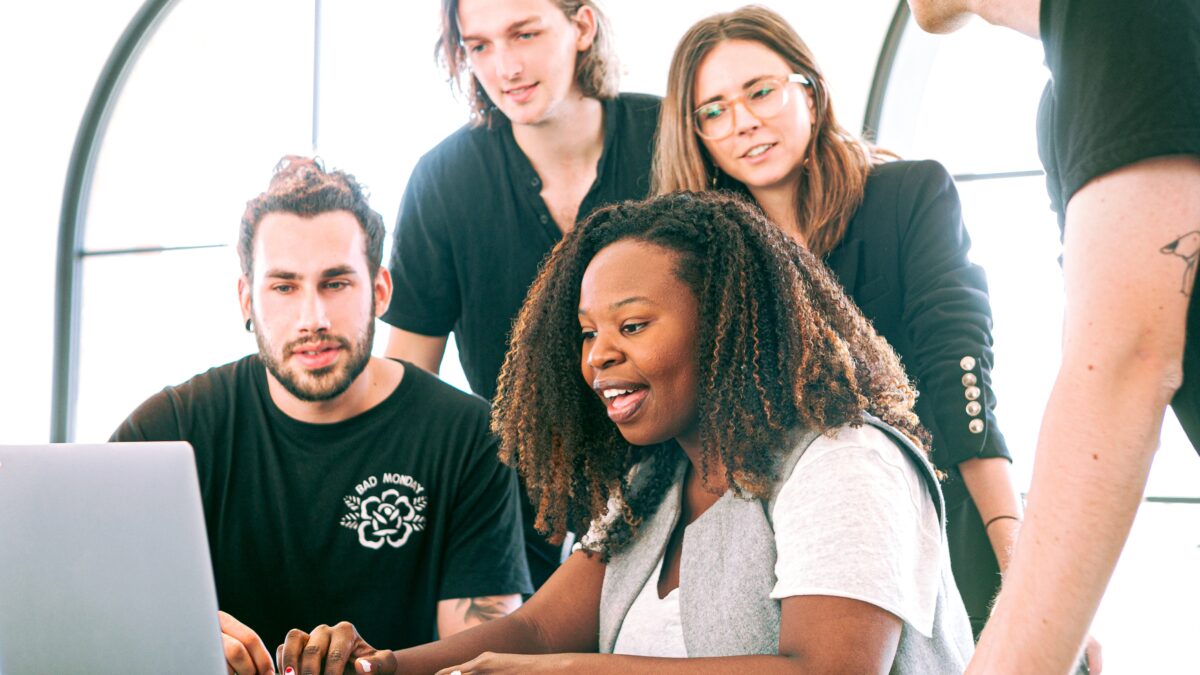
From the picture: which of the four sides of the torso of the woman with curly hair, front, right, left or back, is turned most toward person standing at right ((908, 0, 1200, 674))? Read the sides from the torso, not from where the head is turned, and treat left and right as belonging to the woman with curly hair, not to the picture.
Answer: left

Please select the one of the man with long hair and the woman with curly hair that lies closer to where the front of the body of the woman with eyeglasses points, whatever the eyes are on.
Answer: the woman with curly hair

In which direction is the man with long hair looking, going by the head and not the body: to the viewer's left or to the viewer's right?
to the viewer's left

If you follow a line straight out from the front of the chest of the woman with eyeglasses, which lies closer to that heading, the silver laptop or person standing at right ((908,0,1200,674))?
the silver laptop

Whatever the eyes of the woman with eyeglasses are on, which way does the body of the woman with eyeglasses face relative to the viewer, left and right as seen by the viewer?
facing the viewer and to the left of the viewer

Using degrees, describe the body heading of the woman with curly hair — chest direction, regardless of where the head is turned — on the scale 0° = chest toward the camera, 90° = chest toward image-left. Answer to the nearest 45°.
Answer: approximately 45°

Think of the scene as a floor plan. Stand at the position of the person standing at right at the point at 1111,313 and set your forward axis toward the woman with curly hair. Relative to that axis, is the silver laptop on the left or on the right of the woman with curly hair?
left

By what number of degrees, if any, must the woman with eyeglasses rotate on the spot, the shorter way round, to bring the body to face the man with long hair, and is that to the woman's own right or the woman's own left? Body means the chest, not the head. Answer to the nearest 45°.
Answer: approximately 45° to the woman's own right

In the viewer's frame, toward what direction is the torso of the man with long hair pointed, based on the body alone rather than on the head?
toward the camera

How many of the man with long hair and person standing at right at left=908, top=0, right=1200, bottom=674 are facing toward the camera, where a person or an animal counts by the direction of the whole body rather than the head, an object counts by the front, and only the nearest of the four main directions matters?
1

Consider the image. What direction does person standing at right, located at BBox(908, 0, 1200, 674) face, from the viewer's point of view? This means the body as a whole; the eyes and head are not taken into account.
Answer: to the viewer's left

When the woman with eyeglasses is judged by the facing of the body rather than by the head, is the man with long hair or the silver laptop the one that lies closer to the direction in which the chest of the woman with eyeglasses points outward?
the silver laptop

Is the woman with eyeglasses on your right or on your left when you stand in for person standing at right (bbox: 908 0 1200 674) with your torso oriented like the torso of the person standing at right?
on your right

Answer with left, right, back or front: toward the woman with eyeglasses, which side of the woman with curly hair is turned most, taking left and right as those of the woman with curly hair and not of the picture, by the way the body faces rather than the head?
back

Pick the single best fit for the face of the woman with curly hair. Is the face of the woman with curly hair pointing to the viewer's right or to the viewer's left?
to the viewer's left
